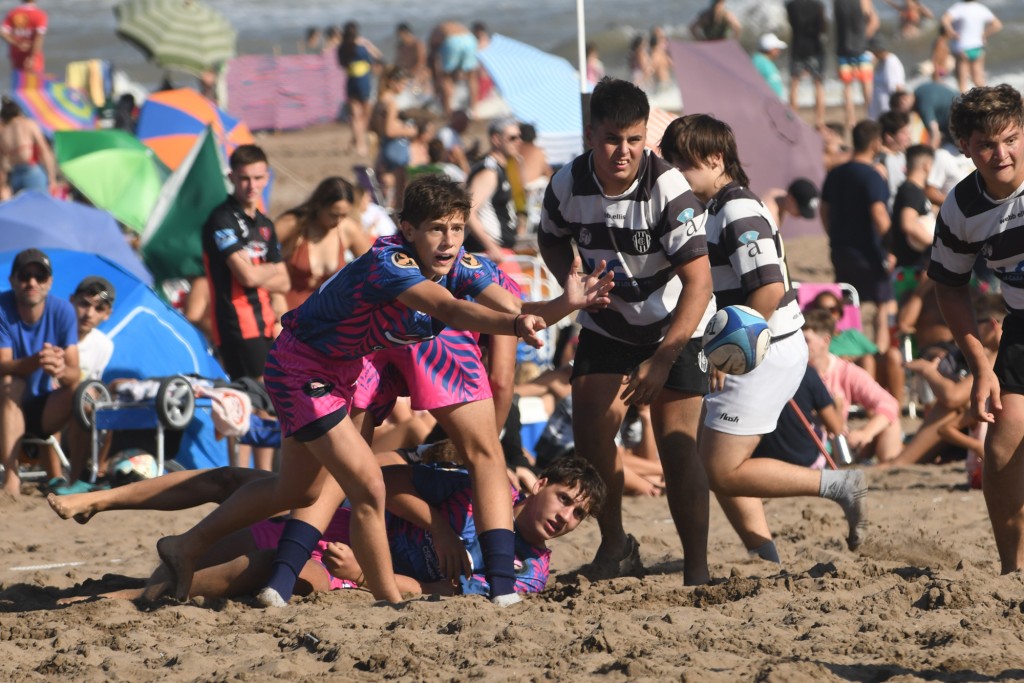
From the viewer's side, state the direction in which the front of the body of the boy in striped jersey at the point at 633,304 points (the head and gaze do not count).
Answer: toward the camera

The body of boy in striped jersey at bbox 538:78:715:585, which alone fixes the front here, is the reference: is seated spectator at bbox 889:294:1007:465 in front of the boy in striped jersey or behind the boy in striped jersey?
behind

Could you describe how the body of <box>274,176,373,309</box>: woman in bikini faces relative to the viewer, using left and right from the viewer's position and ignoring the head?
facing the viewer

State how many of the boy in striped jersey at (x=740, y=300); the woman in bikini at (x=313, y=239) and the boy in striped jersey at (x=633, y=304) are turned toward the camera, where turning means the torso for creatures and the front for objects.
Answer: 2

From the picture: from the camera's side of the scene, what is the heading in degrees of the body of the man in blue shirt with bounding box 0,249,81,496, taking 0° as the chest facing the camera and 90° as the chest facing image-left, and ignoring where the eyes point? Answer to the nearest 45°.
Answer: approximately 0°

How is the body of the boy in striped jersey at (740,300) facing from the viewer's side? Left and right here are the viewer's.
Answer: facing to the left of the viewer

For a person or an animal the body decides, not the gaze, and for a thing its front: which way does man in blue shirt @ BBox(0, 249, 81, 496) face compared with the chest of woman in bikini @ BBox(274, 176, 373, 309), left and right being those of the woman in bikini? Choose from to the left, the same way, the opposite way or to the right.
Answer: the same way

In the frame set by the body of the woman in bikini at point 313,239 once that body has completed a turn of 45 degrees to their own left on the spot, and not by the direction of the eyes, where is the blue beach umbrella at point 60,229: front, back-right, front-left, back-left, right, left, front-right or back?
back

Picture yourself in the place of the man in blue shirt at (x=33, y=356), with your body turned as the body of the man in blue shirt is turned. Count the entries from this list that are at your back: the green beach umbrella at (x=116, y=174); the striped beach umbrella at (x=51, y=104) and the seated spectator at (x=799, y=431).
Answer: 2

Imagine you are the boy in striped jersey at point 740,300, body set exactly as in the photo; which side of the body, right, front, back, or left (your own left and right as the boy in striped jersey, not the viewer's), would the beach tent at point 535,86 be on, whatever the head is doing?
right

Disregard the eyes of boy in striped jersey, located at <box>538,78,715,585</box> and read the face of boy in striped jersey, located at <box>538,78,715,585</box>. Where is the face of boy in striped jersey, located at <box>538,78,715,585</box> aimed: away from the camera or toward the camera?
toward the camera

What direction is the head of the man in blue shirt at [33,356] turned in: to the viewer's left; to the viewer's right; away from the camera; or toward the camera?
toward the camera

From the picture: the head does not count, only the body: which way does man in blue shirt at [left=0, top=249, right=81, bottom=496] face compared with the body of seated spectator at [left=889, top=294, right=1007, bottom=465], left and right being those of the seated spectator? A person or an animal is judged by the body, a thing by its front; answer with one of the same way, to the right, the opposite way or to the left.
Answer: to the left

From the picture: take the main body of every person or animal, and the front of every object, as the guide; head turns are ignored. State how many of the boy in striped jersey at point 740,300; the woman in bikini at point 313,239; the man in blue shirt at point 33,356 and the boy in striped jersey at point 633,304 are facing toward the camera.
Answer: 3

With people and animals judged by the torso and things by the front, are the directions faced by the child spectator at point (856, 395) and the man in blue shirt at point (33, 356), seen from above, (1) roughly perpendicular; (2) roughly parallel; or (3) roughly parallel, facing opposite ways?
roughly perpendicular

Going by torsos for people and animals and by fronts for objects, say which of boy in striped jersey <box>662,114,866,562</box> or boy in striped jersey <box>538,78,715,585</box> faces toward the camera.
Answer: boy in striped jersey <box>538,78,715,585</box>
